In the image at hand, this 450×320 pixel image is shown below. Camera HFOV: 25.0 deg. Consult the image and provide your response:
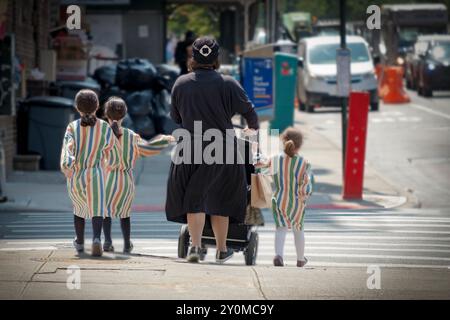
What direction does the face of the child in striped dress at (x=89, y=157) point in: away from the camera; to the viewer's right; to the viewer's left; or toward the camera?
away from the camera

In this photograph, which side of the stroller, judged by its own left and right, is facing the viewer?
back

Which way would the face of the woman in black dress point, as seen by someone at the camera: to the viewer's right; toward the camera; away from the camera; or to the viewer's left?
away from the camera

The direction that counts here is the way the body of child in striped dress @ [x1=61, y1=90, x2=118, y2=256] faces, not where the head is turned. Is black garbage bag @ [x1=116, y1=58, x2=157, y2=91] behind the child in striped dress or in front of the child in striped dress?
in front

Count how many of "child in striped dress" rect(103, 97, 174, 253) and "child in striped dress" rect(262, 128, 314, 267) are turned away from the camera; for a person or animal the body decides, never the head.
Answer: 2

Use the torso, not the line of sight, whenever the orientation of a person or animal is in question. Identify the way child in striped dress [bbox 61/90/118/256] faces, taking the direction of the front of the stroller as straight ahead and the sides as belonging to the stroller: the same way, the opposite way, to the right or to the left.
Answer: the same way

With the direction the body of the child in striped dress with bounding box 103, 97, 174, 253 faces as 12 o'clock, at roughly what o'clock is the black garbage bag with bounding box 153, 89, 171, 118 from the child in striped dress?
The black garbage bag is roughly at 12 o'clock from the child in striped dress.

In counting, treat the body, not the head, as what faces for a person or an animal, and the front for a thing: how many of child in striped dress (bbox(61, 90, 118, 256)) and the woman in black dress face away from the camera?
2

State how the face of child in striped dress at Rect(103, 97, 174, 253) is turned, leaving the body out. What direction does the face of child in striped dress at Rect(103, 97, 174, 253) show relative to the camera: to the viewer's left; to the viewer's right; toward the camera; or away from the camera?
away from the camera

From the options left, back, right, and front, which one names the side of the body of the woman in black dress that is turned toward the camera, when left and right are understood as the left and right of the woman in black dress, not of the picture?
back

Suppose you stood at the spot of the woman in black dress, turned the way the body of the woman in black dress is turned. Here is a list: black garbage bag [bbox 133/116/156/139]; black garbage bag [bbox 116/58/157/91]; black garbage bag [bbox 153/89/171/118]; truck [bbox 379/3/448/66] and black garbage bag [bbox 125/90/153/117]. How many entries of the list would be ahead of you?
5

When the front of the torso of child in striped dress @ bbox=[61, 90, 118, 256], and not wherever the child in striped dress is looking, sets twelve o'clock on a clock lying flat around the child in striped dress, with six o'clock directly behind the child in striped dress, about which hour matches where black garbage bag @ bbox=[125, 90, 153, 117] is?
The black garbage bag is roughly at 12 o'clock from the child in striped dress.

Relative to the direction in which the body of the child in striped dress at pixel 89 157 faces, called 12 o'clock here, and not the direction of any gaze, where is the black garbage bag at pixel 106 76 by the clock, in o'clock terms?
The black garbage bag is roughly at 12 o'clock from the child in striped dress.

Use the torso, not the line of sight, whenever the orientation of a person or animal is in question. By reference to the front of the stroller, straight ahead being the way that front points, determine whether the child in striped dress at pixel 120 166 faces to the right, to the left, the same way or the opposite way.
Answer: the same way

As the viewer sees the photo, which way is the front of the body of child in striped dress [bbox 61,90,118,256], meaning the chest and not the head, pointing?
away from the camera

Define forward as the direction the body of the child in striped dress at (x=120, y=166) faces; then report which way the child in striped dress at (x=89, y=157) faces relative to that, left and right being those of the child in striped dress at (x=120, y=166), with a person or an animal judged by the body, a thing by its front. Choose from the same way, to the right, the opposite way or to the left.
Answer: the same way

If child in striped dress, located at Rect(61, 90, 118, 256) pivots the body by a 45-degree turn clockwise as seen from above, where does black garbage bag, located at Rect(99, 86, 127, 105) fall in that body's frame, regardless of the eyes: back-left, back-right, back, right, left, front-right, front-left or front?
front-left

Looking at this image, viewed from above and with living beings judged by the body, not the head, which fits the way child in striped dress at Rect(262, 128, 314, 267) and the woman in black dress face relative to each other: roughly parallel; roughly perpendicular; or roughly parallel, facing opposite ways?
roughly parallel

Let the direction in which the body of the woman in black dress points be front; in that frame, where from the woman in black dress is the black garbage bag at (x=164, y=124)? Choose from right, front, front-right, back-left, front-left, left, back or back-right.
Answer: front
